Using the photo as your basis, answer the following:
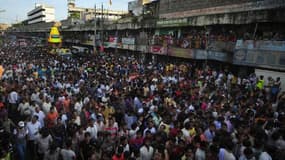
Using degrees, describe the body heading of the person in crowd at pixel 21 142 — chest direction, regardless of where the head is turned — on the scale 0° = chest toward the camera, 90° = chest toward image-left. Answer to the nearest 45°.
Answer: approximately 0°

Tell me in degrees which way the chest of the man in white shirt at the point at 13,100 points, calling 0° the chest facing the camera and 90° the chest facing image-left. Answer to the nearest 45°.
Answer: approximately 180°

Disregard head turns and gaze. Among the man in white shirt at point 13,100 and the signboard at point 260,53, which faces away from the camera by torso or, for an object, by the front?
the man in white shirt

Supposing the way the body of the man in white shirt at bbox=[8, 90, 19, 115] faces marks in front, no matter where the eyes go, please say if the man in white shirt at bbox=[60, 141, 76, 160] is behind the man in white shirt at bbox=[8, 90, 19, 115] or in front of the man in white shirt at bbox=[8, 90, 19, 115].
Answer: behind

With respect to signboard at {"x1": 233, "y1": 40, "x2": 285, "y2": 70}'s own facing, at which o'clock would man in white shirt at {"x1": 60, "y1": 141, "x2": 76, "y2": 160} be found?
The man in white shirt is roughly at 11 o'clock from the signboard.

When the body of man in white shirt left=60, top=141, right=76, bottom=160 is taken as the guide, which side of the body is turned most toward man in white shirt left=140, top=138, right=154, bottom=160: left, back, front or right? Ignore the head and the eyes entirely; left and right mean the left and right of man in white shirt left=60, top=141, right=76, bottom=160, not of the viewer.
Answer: right

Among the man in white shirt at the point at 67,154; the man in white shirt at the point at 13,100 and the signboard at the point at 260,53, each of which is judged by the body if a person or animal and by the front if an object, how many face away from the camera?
2

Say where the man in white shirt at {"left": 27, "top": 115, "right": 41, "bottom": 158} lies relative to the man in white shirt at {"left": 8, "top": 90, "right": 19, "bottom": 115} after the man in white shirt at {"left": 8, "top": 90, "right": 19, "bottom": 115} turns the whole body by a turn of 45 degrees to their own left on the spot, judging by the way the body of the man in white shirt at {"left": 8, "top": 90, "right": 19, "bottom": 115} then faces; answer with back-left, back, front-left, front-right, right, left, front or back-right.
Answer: back-left

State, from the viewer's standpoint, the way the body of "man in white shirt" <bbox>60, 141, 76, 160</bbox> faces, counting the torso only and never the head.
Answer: away from the camera

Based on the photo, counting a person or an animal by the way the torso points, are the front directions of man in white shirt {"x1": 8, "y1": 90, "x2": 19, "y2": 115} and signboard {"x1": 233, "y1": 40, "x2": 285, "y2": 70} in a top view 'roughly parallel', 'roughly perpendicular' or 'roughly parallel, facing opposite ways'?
roughly perpendicular

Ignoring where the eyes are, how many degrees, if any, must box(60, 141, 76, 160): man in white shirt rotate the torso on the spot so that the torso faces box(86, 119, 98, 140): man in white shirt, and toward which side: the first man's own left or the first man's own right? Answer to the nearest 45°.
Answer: approximately 45° to the first man's own right
